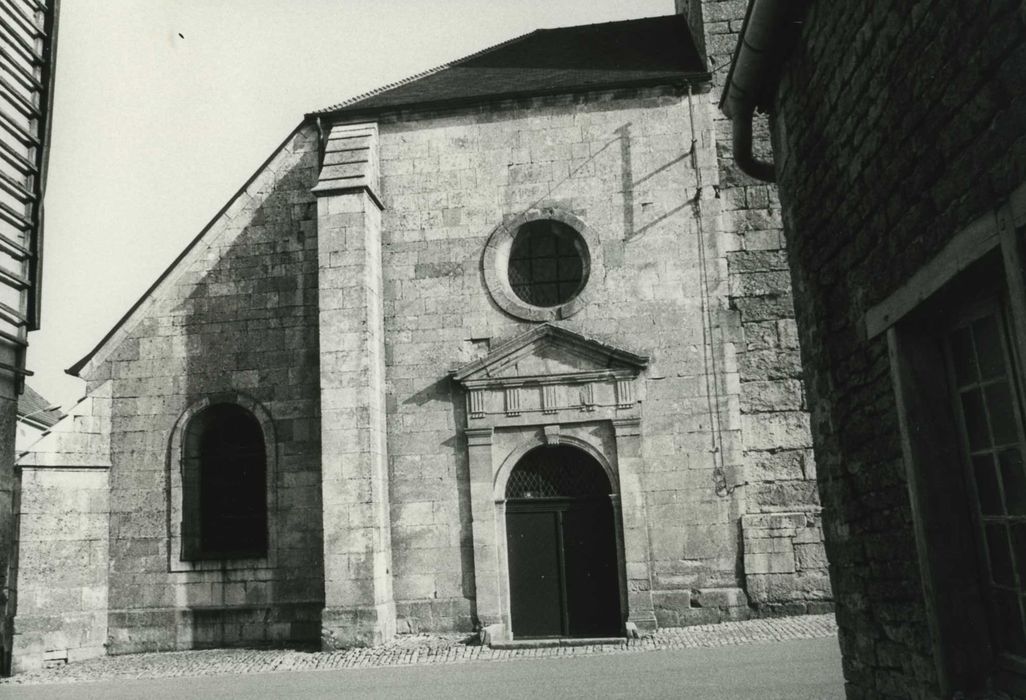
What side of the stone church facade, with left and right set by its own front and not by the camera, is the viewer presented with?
front

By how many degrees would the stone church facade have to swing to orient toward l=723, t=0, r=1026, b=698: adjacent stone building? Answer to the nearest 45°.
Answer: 0° — it already faces it
